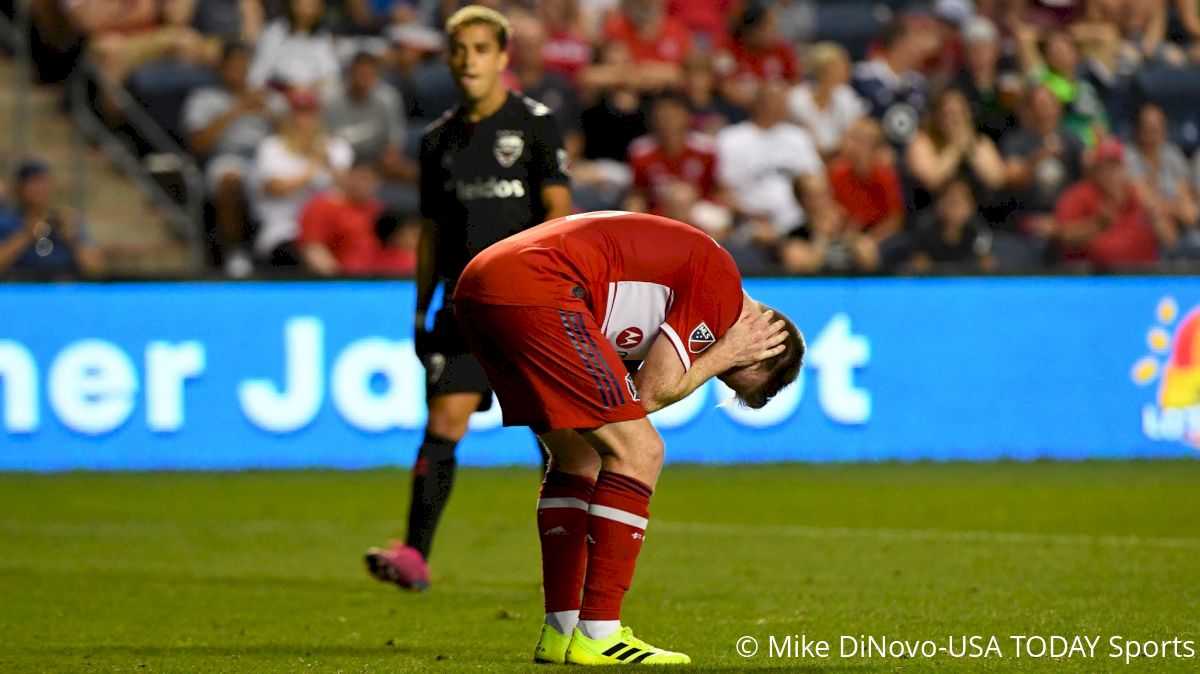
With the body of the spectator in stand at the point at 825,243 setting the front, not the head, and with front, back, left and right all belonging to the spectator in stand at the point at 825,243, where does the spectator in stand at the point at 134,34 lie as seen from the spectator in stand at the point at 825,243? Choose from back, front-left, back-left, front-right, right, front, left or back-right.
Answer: right

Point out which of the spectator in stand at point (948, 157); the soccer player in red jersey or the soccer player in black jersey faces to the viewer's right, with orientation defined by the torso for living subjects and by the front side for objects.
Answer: the soccer player in red jersey

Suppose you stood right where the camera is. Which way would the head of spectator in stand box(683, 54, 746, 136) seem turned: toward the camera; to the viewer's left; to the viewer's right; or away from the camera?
toward the camera

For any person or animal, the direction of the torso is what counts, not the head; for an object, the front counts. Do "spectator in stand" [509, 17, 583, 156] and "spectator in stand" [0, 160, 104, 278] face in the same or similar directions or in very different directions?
same or similar directions

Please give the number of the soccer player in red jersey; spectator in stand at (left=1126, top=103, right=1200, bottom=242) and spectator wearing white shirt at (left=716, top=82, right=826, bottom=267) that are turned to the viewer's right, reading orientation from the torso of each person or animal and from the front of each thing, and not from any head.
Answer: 1

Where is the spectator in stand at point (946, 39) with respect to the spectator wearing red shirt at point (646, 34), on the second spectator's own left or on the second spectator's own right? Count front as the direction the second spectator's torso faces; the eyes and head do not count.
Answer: on the second spectator's own left

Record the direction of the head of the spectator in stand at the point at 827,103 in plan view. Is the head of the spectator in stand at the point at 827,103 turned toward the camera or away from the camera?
toward the camera

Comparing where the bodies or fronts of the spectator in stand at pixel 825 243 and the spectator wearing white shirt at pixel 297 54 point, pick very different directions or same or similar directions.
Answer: same or similar directions

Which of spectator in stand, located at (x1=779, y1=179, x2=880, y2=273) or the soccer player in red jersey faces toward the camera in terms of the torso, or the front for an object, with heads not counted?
the spectator in stand

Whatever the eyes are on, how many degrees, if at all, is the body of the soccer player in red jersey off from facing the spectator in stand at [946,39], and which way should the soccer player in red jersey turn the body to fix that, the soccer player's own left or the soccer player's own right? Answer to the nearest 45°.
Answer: approximately 90° to the soccer player's own left

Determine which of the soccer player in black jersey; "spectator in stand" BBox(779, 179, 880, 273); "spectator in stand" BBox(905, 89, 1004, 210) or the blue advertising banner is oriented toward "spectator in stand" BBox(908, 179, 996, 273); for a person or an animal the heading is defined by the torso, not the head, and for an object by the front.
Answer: "spectator in stand" BBox(905, 89, 1004, 210)

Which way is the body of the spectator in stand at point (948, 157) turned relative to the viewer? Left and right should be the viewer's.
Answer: facing the viewer

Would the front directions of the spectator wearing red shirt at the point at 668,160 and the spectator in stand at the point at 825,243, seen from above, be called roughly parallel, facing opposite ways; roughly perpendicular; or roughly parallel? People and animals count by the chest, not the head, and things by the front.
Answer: roughly parallel

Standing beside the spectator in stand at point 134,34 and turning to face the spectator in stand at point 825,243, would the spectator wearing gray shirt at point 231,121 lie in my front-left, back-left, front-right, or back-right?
front-right

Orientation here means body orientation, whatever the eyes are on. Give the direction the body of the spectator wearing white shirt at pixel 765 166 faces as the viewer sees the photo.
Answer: toward the camera

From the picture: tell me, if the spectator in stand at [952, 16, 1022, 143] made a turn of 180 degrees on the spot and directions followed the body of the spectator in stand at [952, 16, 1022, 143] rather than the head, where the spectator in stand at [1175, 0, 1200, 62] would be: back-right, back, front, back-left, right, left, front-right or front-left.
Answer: front-right

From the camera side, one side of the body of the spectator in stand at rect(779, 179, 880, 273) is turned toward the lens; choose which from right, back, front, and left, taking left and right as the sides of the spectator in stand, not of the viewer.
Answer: front

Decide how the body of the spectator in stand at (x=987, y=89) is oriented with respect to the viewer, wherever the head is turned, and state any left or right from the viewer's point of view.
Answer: facing the viewer

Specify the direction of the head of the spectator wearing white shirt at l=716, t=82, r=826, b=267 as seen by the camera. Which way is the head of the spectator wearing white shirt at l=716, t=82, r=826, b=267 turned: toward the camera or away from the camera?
toward the camera

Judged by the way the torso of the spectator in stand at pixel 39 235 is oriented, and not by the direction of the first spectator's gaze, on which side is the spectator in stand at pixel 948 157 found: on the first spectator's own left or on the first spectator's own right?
on the first spectator's own left

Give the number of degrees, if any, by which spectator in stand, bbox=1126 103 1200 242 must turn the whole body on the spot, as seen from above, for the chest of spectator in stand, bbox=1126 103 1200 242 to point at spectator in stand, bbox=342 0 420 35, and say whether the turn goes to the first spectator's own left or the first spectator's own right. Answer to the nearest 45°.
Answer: approximately 90° to the first spectator's own right
